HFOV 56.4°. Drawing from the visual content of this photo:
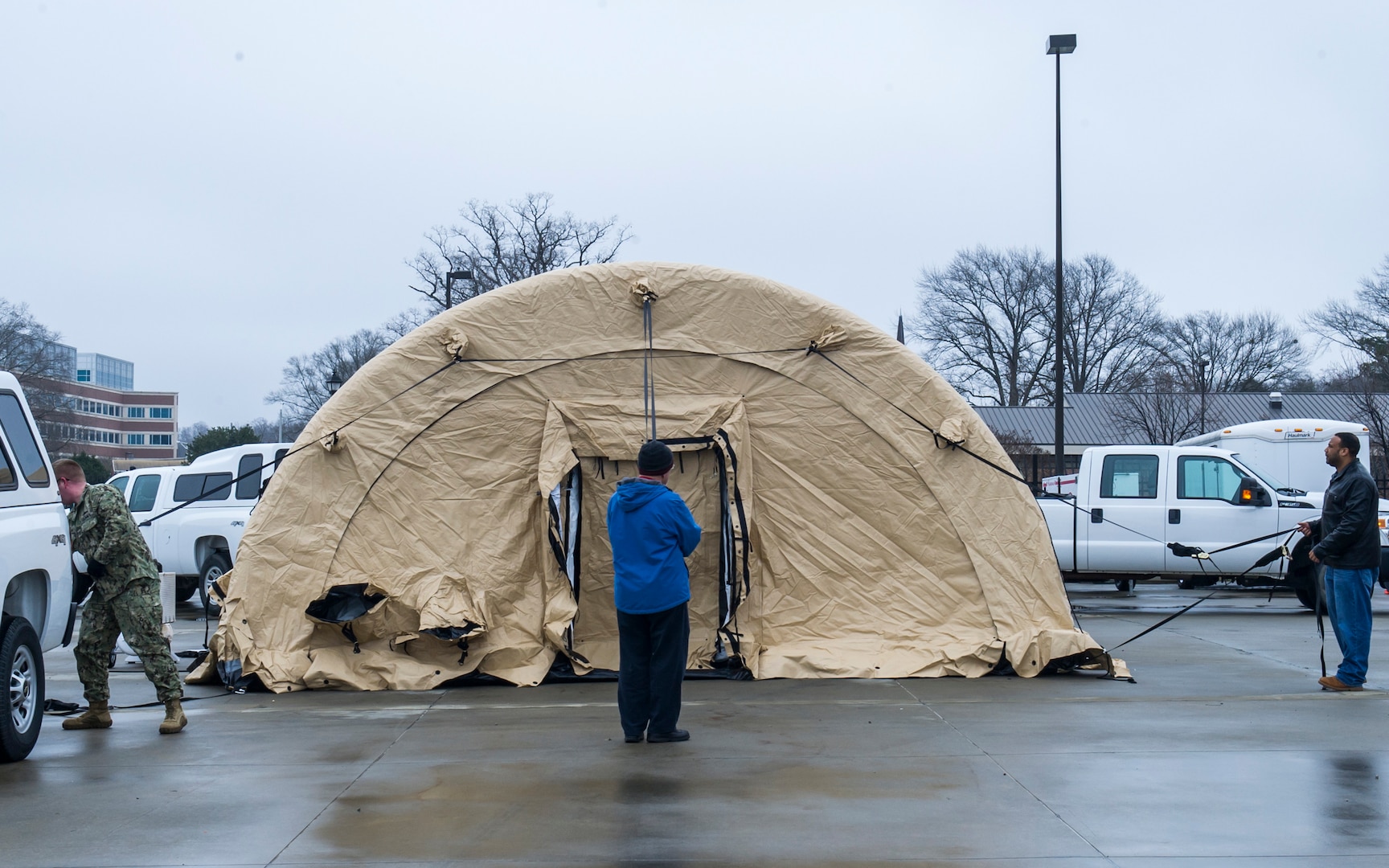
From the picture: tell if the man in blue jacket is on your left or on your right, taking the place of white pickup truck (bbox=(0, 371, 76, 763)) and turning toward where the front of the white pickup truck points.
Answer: on your left

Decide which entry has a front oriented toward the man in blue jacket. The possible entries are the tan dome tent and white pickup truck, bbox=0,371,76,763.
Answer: the tan dome tent

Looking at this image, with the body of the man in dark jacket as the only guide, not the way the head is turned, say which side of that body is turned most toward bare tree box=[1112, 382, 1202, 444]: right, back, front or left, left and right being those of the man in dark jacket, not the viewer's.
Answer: right

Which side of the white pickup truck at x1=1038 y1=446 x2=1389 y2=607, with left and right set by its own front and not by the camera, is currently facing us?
right

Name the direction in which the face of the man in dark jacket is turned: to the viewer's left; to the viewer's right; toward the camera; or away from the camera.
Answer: to the viewer's left

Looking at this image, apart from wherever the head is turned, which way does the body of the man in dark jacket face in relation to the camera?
to the viewer's left

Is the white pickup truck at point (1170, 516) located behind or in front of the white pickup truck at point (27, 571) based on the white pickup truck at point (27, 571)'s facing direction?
behind

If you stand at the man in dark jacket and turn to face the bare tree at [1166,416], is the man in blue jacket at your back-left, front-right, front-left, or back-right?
back-left
